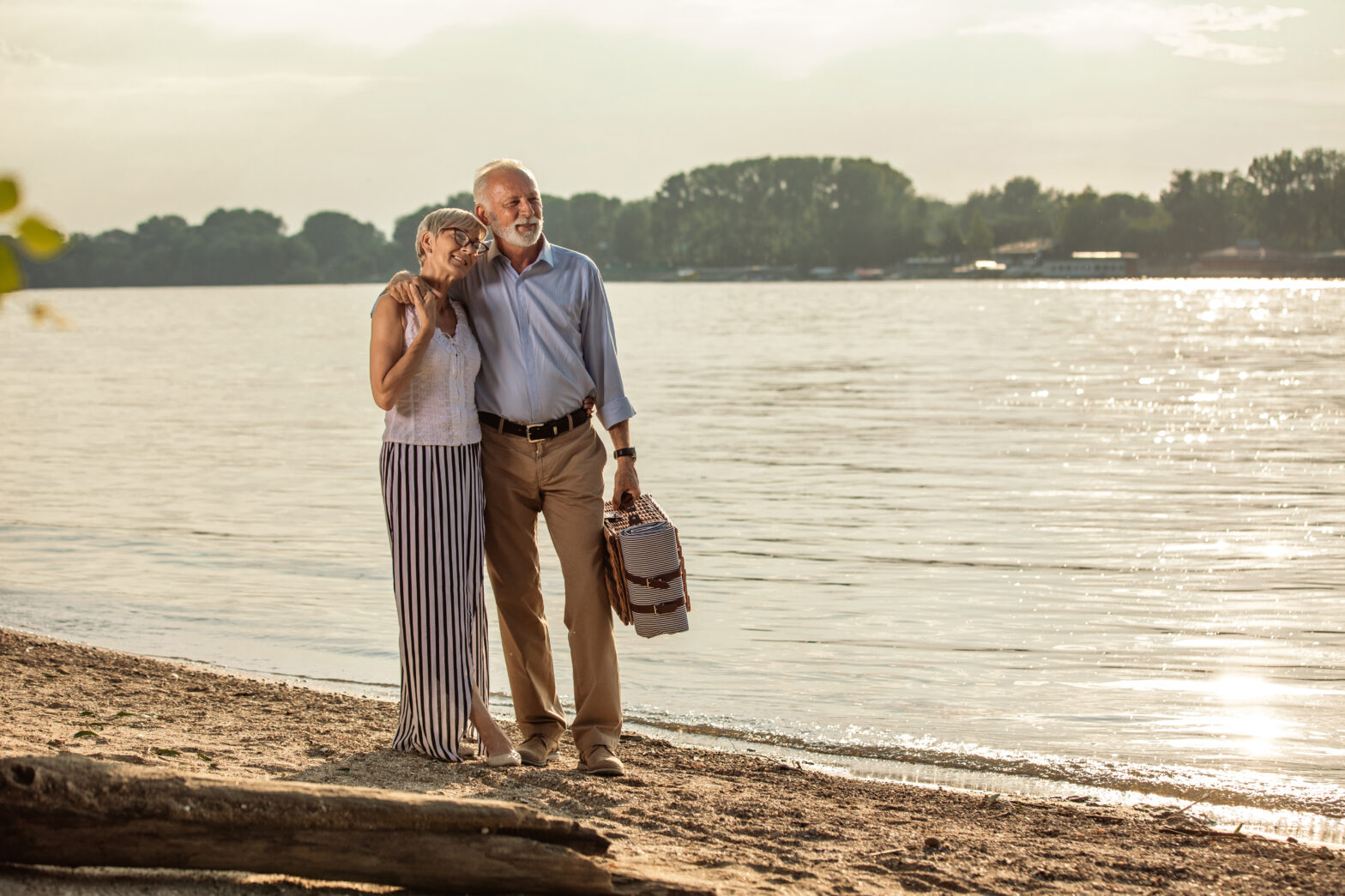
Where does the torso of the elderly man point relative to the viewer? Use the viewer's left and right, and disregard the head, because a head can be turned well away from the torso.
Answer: facing the viewer

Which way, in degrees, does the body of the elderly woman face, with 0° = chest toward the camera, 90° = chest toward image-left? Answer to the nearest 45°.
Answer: approximately 315°

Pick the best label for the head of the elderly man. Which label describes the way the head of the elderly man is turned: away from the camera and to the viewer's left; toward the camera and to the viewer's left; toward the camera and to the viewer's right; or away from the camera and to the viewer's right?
toward the camera and to the viewer's right

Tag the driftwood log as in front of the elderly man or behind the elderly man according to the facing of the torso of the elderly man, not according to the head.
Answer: in front

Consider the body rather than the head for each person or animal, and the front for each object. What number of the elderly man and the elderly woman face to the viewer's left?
0

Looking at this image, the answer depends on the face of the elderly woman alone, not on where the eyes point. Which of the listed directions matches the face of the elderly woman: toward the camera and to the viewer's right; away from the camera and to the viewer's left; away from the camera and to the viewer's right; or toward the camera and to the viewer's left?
toward the camera and to the viewer's right

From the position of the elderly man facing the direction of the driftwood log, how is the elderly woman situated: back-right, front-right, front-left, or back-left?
front-right
